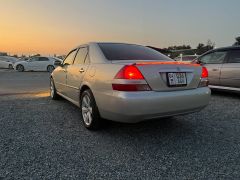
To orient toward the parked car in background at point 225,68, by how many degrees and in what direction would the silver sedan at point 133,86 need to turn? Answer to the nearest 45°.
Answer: approximately 90° to its right

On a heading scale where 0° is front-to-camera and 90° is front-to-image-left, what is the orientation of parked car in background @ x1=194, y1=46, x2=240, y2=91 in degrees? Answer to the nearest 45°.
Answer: approximately 90°

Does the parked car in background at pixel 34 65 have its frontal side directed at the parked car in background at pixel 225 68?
no

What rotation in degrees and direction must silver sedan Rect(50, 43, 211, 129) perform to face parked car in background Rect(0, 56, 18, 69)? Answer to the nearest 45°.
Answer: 0° — it already faces it

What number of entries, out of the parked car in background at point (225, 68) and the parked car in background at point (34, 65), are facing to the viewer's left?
2

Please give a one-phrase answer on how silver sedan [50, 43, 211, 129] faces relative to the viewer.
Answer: facing away from the viewer and to the left of the viewer

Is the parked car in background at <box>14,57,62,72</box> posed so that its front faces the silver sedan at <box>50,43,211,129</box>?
no

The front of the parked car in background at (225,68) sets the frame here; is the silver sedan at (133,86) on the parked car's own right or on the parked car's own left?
on the parked car's own left

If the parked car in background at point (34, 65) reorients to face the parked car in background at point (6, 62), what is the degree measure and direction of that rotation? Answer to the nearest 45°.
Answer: approximately 45° to its right

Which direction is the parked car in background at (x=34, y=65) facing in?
to the viewer's left

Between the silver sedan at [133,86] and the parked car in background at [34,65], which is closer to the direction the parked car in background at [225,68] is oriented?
the parked car in background

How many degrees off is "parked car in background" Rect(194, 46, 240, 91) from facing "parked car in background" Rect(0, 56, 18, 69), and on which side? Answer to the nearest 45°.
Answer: approximately 45° to its right
